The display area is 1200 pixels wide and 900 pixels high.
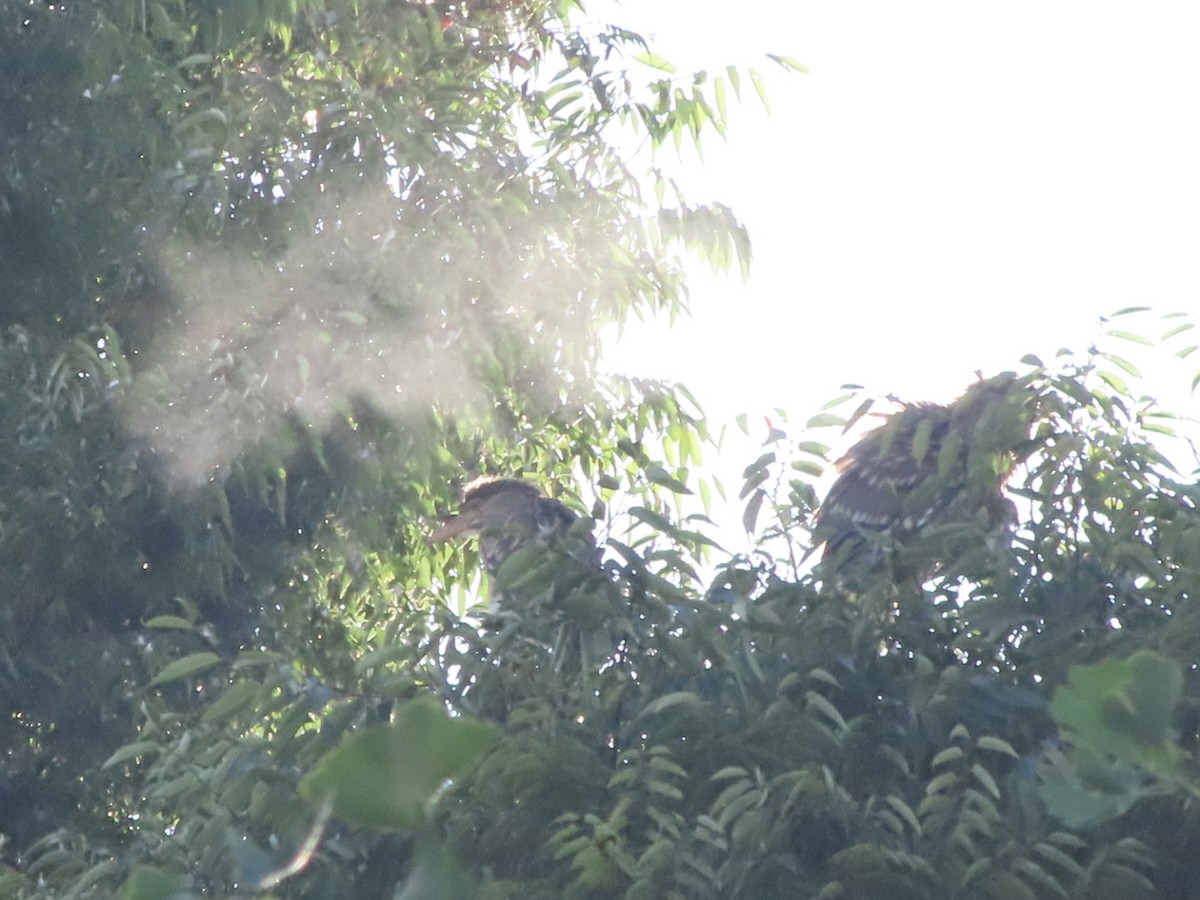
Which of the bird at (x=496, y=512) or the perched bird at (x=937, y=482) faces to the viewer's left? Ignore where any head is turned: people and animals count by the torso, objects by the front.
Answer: the bird

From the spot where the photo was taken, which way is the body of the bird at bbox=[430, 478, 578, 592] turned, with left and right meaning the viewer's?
facing to the left of the viewer

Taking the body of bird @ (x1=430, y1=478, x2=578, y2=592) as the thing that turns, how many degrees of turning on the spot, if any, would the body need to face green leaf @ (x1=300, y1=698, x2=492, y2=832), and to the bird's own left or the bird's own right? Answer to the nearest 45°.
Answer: approximately 90° to the bird's own left

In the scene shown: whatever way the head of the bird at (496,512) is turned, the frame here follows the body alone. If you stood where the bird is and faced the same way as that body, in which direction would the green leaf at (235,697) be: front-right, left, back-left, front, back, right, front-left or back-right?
left

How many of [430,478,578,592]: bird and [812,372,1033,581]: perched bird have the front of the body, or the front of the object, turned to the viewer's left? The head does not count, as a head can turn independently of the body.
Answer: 1
